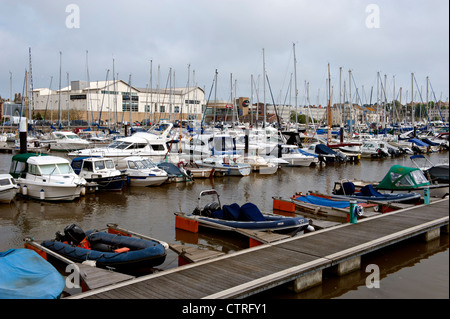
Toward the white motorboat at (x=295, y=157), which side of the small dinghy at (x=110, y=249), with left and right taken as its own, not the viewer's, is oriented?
left

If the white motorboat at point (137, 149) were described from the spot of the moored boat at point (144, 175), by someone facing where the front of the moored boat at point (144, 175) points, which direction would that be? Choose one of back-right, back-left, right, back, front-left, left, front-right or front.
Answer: back-left

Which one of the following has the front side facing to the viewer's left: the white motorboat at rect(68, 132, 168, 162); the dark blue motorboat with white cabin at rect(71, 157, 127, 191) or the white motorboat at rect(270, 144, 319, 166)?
the white motorboat at rect(68, 132, 168, 162)

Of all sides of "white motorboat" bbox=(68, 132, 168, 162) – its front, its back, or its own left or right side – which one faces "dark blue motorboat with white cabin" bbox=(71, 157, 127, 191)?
left

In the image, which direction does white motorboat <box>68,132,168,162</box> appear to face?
to the viewer's left

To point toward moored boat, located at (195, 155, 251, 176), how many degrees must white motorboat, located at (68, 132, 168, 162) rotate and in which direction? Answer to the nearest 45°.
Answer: approximately 135° to its left

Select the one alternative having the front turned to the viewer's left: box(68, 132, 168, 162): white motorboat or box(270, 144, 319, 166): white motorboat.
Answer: box(68, 132, 168, 162): white motorboat

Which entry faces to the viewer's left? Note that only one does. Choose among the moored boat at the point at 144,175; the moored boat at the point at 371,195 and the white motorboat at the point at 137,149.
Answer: the white motorboat

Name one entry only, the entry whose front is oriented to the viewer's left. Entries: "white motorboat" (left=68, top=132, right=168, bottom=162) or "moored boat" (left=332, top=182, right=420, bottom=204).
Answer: the white motorboat

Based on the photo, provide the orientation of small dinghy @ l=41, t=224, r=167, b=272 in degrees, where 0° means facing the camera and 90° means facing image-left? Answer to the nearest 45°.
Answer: approximately 315°
